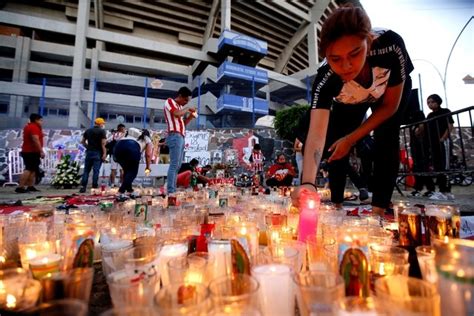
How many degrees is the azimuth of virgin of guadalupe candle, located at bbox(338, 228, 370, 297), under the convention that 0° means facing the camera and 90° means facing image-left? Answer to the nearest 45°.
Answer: approximately 0°

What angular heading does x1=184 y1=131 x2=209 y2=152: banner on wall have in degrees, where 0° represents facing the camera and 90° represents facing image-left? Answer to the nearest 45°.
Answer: approximately 0°

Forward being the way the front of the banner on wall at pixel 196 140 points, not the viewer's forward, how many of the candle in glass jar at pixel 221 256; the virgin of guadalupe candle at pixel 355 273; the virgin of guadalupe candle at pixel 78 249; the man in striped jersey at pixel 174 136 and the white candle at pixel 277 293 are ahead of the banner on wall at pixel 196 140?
5

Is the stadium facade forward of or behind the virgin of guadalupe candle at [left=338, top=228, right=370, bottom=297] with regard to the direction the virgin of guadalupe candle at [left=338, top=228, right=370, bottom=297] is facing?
behind

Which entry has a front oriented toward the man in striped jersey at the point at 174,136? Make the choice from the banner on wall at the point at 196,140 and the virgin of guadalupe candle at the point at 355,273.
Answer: the banner on wall
